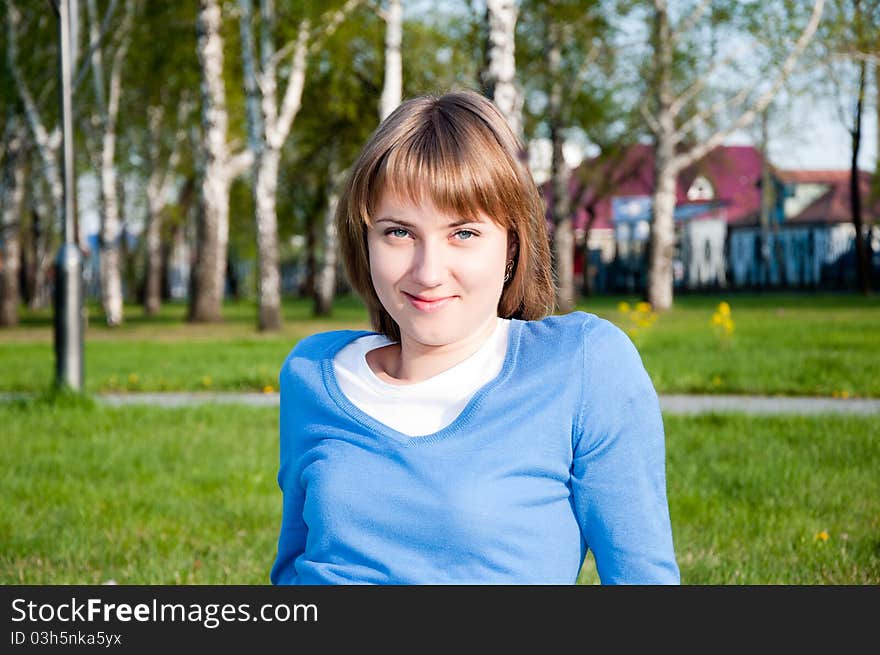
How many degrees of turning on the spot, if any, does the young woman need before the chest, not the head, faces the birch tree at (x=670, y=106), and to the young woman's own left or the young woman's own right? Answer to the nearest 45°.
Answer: approximately 135° to the young woman's own right

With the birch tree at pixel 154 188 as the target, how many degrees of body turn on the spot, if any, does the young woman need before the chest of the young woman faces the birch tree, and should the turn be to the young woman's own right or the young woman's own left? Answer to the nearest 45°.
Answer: approximately 135° to the young woman's own right

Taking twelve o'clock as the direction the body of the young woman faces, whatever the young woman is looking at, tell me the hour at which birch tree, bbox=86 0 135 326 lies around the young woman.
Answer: The birch tree is roughly at 4 o'clock from the young woman.

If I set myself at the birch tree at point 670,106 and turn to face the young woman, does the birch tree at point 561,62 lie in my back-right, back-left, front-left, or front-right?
back-right

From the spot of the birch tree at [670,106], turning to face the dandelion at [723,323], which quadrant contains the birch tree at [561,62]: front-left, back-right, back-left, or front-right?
back-right

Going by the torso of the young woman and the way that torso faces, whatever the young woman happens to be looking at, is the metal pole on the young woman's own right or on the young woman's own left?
on the young woman's own right

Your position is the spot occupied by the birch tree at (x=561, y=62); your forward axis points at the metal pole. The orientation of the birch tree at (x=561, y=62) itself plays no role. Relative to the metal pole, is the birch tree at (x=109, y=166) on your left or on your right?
right

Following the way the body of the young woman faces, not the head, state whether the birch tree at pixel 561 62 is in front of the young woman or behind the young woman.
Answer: behind

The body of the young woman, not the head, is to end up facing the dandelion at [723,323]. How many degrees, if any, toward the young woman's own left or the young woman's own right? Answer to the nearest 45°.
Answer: approximately 135° to the young woman's own right
